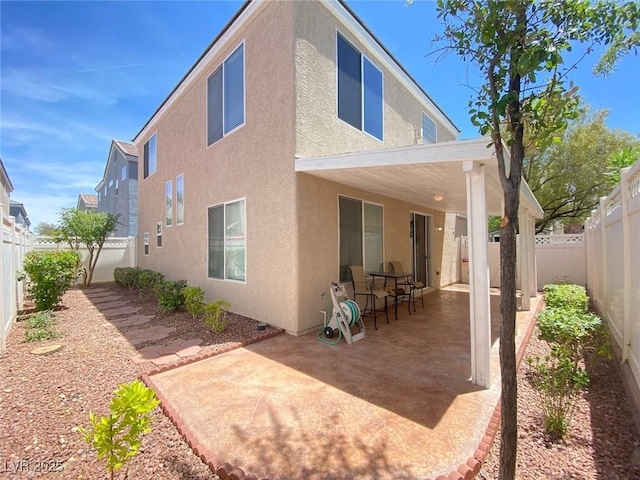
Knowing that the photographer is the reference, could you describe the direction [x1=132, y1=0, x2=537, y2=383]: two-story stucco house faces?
facing away from the viewer and to the left of the viewer

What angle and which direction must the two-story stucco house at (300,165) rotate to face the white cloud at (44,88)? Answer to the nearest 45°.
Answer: approximately 45° to its left

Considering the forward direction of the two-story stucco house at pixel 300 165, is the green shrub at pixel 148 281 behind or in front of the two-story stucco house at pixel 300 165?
in front

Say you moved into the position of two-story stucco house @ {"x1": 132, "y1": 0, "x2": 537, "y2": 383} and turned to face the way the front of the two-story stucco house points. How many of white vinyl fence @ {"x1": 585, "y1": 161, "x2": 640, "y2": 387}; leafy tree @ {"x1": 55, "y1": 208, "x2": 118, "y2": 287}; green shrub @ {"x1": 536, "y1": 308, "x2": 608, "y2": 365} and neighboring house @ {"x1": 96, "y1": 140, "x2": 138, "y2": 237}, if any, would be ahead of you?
2

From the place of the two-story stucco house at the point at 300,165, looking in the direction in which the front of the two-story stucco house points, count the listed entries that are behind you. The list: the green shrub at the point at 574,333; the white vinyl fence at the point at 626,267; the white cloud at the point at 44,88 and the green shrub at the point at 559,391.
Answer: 3

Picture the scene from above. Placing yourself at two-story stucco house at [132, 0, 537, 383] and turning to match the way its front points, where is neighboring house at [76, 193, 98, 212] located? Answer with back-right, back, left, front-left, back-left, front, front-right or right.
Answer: front

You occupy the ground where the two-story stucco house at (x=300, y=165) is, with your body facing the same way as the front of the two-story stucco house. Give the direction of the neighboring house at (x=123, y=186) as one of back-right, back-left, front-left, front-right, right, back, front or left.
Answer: front

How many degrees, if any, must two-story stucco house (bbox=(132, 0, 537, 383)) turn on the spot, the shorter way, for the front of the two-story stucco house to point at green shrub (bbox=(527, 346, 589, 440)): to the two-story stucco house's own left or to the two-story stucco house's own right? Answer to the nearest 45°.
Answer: approximately 180°

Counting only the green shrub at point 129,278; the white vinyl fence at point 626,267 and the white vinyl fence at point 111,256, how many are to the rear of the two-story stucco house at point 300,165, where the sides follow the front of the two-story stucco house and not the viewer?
1

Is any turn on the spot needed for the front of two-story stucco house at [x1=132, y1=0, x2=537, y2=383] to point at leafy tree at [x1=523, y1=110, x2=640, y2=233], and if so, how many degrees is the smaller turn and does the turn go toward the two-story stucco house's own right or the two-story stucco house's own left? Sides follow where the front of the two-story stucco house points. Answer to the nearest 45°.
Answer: approximately 90° to the two-story stucco house's own right

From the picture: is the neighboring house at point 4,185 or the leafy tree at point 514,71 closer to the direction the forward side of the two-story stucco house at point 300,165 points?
the neighboring house
